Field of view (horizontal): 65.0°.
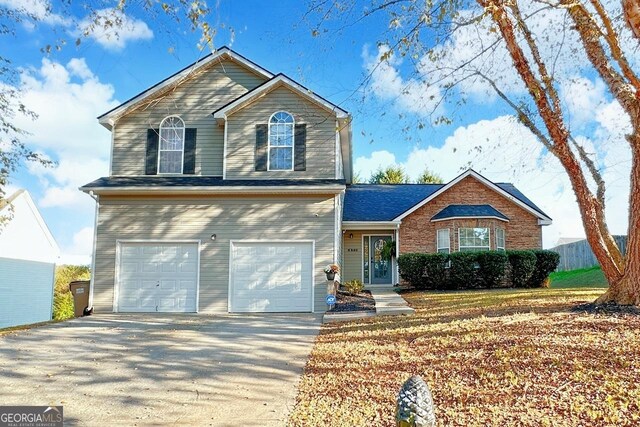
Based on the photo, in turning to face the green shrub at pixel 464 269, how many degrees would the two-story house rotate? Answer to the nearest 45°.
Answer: approximately 135° to its left

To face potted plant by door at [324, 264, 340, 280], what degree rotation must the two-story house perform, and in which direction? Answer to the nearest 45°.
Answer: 0° — it already faces it

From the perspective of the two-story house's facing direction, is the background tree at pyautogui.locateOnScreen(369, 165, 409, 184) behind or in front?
behind

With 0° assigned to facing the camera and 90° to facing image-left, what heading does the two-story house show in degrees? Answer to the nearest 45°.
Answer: approximately 0°

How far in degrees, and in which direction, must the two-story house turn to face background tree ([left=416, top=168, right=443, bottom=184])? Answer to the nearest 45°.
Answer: approximately 135° to its left

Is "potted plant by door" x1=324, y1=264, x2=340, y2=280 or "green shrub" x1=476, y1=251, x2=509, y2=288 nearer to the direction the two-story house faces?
the potted plant by door

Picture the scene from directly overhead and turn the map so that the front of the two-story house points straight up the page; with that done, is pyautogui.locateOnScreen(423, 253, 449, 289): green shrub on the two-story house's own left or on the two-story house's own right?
on the two-story house's own left

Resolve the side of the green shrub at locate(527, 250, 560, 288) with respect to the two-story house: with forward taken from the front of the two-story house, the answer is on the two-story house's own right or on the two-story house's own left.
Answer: on the two-story house's own left
